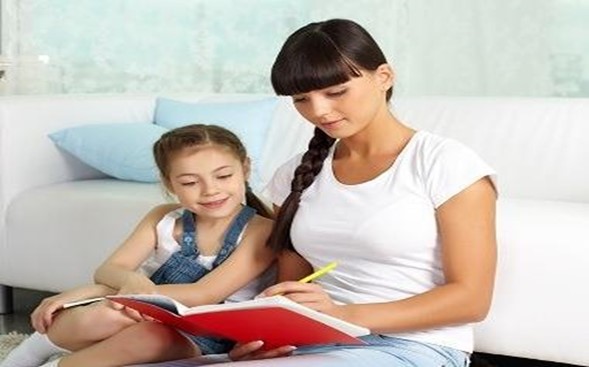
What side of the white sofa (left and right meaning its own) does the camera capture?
front

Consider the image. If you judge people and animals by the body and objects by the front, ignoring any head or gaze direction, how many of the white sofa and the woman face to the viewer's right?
0

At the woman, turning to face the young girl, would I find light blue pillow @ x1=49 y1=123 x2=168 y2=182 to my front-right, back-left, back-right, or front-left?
front-right

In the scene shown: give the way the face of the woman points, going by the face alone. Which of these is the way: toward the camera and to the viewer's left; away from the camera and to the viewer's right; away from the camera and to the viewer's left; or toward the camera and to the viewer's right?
toward the camera and to the viewer's left

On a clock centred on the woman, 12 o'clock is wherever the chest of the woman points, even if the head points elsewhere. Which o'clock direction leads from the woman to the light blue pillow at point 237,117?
The light blue pillow is roughly at 4 o'clock from the woman.

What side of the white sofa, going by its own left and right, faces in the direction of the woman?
front
